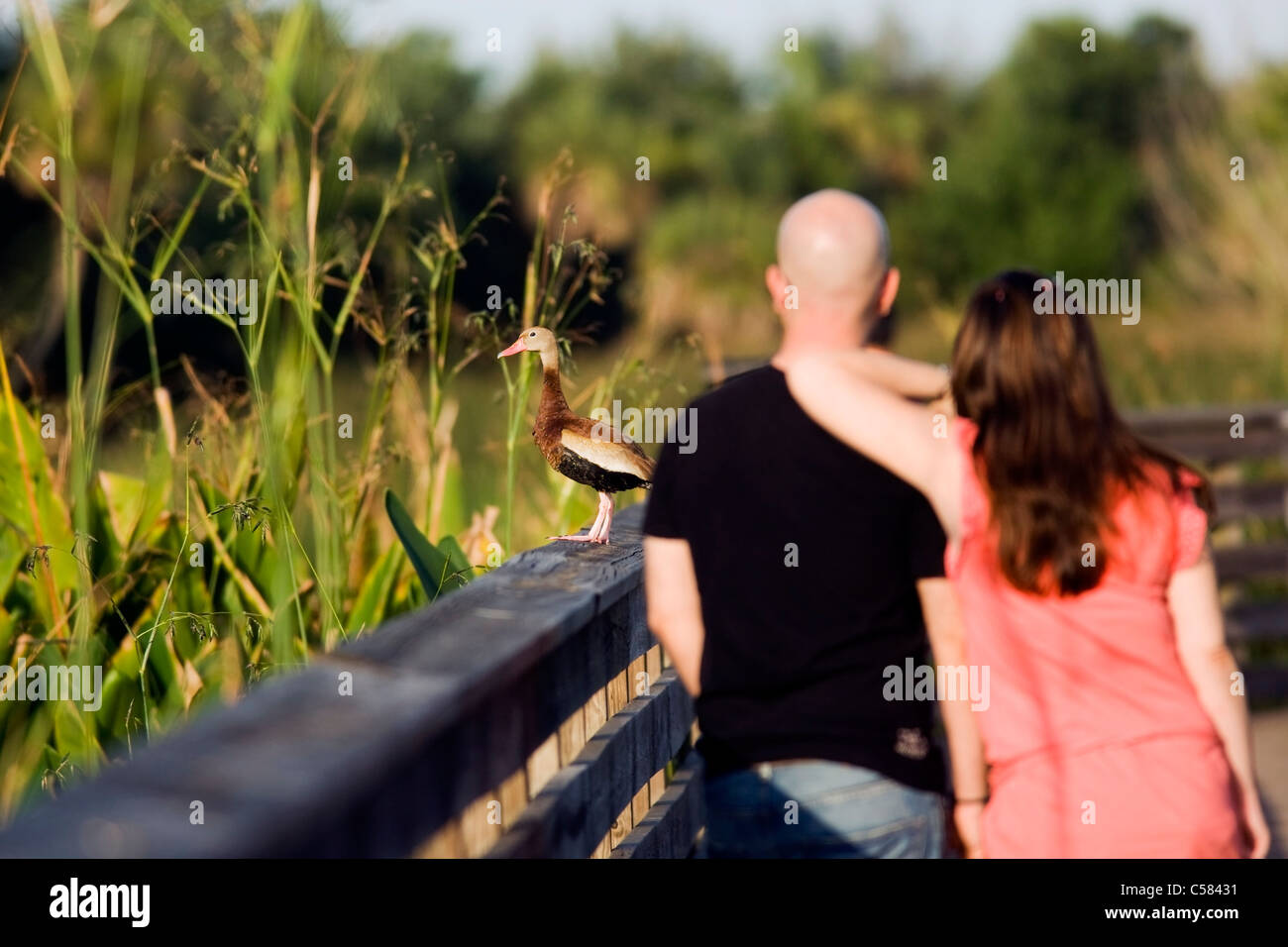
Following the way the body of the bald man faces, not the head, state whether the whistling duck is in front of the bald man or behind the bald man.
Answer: in front

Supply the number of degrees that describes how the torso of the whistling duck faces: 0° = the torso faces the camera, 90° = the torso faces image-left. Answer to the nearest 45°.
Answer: approximately 90°

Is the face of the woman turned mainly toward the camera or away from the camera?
away from the camera

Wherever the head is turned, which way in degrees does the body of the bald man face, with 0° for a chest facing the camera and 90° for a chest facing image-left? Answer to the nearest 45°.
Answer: approximately 180°

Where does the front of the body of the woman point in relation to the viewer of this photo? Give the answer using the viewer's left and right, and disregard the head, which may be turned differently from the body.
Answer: facing away from the viewer

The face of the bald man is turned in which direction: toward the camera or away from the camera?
away from the camera

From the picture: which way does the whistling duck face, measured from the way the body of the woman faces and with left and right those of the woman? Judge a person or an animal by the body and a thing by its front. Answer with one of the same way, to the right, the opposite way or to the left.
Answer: to the left

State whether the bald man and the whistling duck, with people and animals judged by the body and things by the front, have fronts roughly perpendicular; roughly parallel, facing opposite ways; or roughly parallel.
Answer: roughly perpendicular

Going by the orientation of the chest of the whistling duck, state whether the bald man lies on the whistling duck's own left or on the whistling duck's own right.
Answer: on the whistling duck's own left

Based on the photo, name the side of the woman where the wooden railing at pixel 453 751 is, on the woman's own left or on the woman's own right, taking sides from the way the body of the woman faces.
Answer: on the woman's own left

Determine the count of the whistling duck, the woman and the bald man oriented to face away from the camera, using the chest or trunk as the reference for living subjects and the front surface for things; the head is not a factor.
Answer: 2

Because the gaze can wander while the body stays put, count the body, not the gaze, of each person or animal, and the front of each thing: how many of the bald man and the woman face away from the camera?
2

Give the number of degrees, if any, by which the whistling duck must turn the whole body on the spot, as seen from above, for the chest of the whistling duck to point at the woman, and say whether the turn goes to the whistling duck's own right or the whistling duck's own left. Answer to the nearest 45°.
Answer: approximately 135° to the whistling duck's own left

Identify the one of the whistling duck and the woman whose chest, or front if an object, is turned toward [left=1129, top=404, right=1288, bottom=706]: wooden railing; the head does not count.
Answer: the woman
